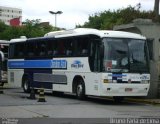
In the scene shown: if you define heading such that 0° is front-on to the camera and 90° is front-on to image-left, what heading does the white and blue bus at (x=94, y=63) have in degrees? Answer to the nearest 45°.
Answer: approximately 315°

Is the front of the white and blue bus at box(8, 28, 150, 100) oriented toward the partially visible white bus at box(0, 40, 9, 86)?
no
